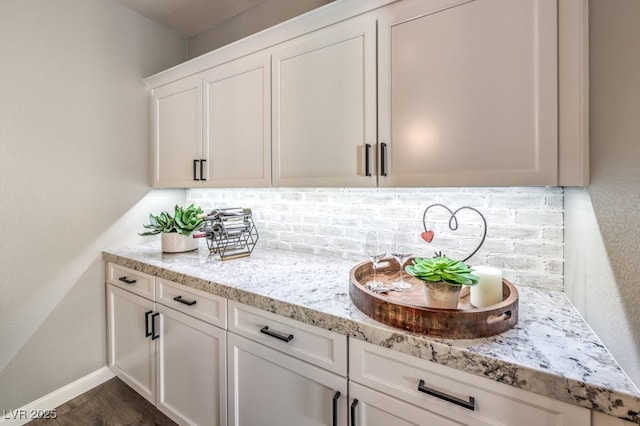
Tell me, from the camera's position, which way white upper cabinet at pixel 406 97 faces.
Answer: facing the viewer and to the left of the viewer

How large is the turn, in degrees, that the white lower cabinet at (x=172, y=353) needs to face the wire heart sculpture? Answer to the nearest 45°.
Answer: approximately 90° to its left

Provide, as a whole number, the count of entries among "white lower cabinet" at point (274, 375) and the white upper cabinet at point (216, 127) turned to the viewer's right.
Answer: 0

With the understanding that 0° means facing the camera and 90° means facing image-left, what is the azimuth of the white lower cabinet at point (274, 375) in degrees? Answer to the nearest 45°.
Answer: approximately 45°

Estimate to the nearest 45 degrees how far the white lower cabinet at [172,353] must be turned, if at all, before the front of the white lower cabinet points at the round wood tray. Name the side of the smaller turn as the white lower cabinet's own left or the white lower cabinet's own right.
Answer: approximately 90° to the white lower cabinet's own left

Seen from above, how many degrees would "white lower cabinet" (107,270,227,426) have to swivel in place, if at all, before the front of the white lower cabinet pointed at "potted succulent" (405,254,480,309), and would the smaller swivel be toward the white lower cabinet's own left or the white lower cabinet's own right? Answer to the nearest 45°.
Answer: approximately 90° to the white lower cabinet's own left
